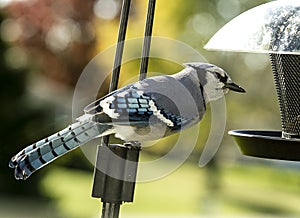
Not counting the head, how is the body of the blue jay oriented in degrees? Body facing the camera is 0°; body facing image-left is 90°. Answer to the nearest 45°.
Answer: approximately 270°
